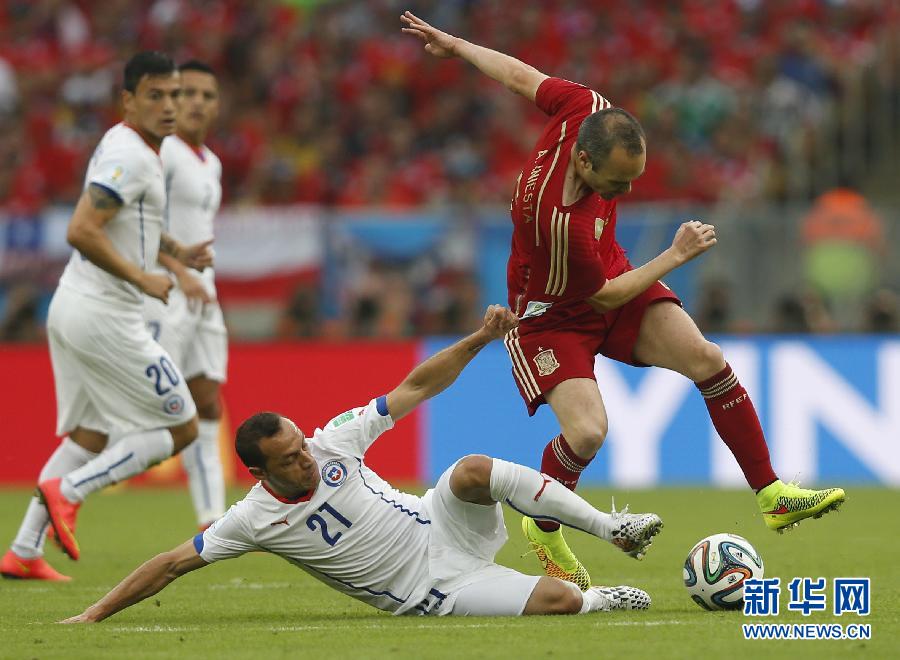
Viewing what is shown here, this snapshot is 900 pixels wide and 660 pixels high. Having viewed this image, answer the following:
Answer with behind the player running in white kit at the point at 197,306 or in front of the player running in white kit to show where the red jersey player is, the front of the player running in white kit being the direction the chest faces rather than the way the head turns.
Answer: in front

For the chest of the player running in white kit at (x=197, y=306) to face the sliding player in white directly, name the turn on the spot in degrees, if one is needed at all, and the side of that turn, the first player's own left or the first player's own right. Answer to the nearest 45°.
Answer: approximately 45° to the first player's own right

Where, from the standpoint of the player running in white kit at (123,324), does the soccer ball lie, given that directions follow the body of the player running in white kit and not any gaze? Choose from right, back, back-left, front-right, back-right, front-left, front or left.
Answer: front-right

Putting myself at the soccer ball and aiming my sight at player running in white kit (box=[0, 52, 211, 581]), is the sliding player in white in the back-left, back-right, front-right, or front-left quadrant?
front-left

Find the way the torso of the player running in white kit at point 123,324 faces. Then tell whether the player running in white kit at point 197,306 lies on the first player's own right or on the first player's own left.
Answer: on the first player's own left

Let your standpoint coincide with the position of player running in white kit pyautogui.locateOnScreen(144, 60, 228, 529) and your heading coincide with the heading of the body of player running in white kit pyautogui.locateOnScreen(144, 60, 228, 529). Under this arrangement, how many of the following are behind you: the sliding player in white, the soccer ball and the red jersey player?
0

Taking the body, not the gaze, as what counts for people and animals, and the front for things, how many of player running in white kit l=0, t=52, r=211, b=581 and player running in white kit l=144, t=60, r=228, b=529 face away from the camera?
0

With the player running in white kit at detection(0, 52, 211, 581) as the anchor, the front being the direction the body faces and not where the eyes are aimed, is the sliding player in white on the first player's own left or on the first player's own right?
on the first player's own right

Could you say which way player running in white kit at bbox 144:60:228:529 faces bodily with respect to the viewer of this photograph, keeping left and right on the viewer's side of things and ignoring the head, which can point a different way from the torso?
facing the viewer and to the right of the viewer

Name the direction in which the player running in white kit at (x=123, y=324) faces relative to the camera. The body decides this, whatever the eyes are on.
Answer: to the viewer's right

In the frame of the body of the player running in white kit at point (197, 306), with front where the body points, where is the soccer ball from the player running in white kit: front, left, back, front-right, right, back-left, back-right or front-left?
front

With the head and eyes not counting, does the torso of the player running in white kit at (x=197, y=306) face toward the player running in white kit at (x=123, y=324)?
no

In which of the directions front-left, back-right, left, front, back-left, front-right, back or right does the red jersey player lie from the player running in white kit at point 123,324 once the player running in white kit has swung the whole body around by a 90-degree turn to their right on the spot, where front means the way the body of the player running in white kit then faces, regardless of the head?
front-left

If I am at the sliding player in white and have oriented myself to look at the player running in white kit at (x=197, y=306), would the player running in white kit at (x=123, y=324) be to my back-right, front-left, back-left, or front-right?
front-left
